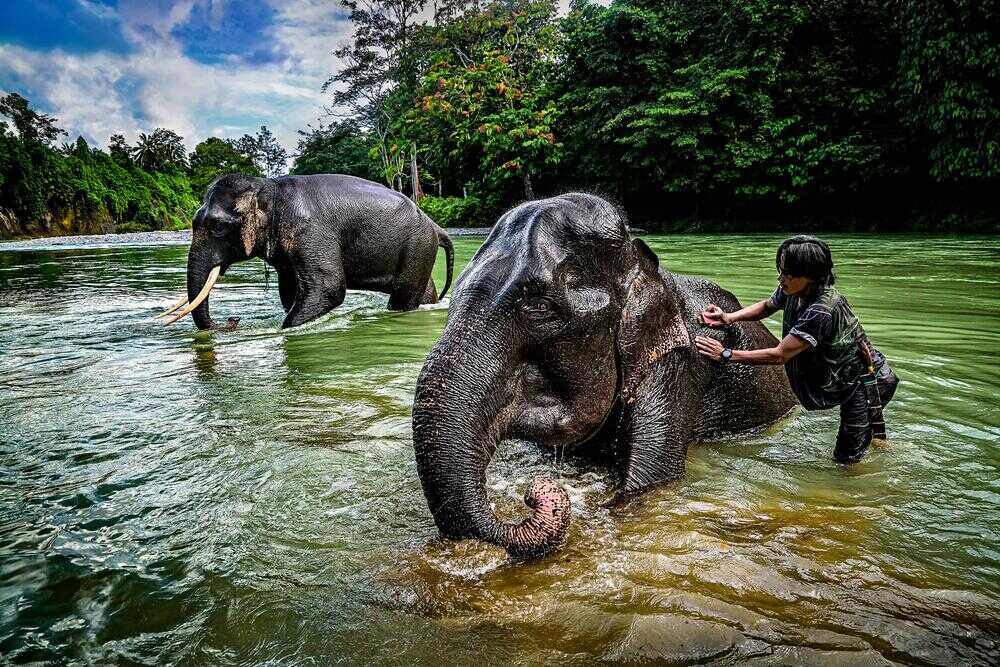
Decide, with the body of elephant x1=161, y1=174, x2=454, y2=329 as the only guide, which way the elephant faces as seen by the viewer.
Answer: to the viewer's left

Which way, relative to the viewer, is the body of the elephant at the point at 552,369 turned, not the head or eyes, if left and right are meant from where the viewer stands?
facing the viewer and to the left of the viewer

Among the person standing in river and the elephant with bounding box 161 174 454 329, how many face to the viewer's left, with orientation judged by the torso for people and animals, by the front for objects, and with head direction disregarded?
2

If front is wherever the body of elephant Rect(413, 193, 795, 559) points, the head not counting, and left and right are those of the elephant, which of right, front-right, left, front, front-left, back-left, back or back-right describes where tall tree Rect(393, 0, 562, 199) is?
back-right

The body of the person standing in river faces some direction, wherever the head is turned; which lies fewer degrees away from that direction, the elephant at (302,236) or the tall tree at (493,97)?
the elephant

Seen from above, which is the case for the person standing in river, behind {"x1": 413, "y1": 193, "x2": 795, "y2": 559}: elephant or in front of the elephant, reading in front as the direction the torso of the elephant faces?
behind

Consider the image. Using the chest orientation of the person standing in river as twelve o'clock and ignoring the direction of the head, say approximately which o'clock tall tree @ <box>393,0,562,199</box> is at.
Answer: The tall tree is roughly at 2 o'clock from the person standing in river.

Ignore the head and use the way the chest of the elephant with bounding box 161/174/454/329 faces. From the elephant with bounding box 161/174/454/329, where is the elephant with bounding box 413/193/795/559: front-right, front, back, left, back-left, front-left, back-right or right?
left

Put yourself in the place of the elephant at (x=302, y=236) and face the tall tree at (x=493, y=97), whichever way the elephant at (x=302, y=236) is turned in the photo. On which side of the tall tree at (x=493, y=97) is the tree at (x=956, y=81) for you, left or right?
right

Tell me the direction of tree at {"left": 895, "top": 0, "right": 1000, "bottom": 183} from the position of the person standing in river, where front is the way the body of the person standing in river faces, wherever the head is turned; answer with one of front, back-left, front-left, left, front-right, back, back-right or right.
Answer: right

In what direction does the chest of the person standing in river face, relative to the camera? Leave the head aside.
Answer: to the viewer's left
